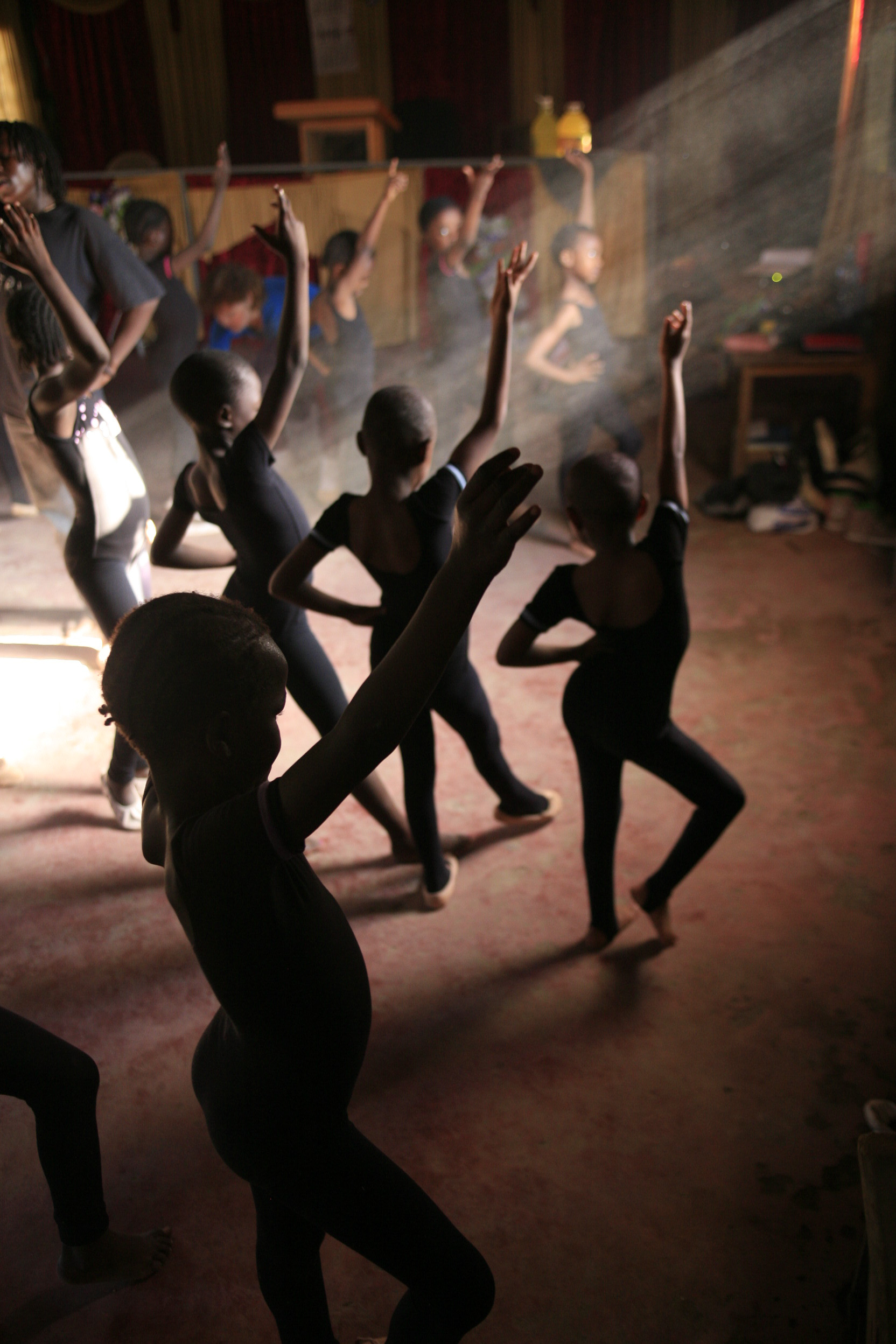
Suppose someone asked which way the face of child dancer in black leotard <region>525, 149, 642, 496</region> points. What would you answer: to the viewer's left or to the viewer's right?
to the viewer's right

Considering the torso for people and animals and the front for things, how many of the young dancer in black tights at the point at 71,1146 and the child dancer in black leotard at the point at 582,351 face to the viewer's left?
0

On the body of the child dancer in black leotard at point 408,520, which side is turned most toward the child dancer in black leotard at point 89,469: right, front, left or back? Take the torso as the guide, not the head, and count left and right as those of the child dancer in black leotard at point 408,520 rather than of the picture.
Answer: left

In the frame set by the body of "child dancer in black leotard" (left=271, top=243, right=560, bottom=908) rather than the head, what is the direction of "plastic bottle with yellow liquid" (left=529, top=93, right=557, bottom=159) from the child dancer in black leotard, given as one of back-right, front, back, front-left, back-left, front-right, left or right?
front-left

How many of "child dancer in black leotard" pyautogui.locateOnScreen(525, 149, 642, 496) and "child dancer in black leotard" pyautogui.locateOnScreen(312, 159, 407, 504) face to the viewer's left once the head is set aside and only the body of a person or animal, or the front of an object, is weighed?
0
